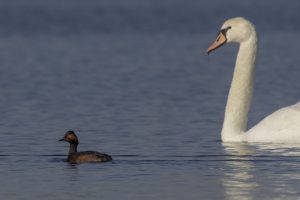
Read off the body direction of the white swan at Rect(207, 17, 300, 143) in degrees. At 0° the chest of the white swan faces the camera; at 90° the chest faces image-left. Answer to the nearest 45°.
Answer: approximately 90°
